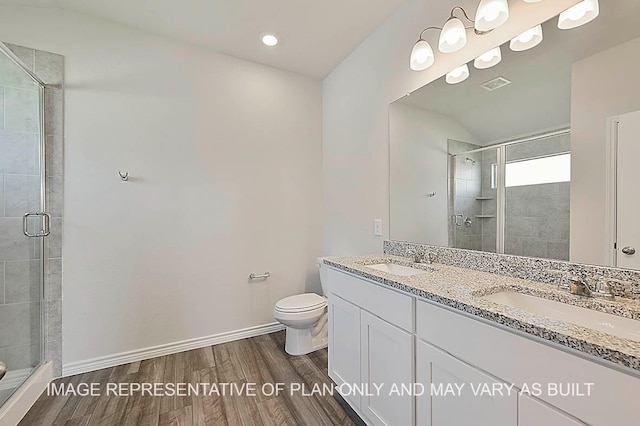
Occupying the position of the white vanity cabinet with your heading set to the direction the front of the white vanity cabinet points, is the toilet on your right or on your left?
on your right

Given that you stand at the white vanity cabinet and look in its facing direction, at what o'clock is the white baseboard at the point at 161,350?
The white baseboard is roughly at 2 o'clock from the white vanity cabinet.

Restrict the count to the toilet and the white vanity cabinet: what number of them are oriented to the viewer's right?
0

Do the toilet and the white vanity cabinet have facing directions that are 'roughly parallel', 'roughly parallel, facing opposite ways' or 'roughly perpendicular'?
roughly parallel

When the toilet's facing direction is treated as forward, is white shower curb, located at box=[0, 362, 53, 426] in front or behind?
in front

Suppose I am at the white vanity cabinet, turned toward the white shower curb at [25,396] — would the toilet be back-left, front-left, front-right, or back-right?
front-right

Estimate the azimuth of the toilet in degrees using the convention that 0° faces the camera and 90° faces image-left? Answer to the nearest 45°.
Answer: approximately 45°

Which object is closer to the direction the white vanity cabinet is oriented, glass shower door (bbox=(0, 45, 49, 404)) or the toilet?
the glass shower door

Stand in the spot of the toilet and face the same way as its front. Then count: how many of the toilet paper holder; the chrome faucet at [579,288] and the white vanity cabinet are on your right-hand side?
1

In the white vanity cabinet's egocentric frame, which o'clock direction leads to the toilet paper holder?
The toilet paper holder is roughly at 3 o'clock from the white vanity cabinet.

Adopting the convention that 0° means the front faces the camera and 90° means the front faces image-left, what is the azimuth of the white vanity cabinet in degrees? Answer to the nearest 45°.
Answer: approximately 45°

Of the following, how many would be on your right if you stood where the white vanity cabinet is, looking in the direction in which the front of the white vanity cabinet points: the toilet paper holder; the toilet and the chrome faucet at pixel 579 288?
2

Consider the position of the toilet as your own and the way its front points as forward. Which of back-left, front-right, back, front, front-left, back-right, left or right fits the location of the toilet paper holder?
right
